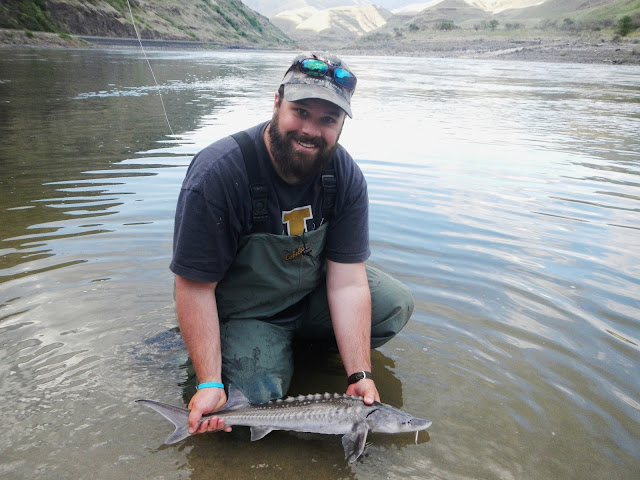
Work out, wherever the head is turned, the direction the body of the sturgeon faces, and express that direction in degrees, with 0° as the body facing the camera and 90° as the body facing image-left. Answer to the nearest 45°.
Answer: approximately 270°
